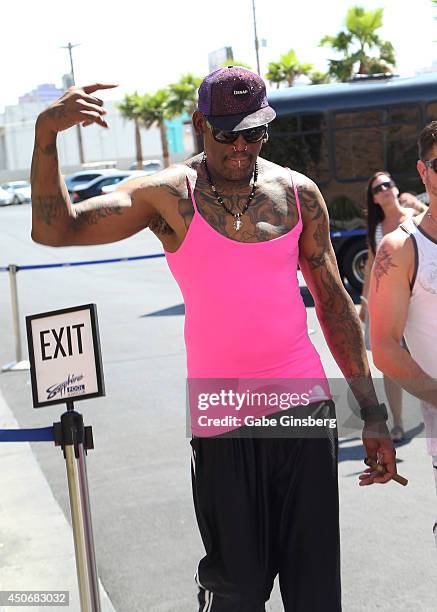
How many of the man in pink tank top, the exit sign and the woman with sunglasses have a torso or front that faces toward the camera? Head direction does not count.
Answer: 3

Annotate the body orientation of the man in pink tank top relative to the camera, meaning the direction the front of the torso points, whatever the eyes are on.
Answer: toward the camera

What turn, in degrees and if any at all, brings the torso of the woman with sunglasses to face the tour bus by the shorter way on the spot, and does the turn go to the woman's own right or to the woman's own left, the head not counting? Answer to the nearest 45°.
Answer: approximately 180°

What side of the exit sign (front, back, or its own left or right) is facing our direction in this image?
front

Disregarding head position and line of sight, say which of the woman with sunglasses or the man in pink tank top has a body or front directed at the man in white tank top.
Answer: the woman with sunglasses

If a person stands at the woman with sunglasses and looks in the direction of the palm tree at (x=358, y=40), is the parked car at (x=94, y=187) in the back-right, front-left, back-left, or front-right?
front-left

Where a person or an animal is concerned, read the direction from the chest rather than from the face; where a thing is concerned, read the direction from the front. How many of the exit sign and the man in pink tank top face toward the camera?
2

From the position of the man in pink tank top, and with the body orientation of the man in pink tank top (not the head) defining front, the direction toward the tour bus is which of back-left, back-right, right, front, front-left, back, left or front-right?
back

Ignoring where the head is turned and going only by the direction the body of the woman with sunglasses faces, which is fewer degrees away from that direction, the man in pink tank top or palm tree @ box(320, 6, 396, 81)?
the man in pink tank top

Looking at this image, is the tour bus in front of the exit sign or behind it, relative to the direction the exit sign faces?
behind

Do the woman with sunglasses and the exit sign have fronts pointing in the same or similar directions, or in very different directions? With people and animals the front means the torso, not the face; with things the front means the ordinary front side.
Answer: same or similar directions
